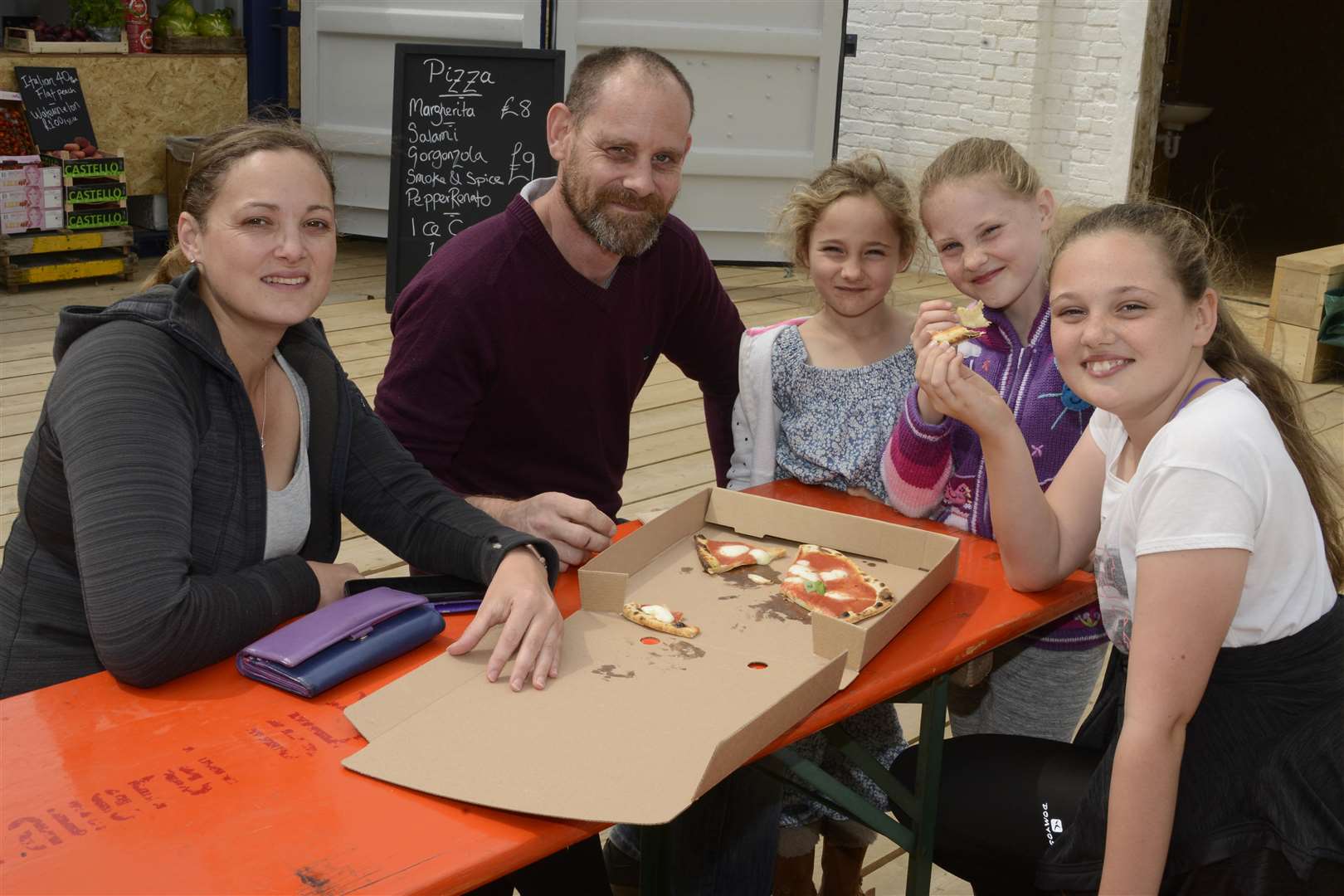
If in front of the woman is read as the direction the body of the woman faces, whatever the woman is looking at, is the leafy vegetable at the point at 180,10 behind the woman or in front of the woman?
behind

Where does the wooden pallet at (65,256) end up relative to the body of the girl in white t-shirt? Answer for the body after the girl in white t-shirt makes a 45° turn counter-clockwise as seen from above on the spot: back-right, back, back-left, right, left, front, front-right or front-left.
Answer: back-right

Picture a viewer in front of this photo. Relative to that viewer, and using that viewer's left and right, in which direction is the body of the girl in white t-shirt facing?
facing the viewer and to the left of the viewer

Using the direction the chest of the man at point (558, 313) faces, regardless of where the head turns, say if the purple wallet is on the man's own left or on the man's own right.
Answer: on the man's own right

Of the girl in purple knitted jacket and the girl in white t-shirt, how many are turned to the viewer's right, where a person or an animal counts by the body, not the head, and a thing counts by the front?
0

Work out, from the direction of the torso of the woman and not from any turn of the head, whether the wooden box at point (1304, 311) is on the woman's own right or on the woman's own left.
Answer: on the woman's own left

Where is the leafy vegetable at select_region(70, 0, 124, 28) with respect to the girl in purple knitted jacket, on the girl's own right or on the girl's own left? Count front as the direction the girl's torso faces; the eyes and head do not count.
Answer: on the girl's own right

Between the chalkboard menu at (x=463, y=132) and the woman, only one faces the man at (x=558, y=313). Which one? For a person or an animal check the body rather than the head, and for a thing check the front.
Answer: the chalkboard menu

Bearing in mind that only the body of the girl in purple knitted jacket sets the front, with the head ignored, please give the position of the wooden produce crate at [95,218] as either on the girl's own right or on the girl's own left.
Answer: on the girl's own right

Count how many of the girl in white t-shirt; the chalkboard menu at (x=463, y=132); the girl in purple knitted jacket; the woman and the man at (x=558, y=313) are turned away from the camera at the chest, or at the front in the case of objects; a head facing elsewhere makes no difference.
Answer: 0

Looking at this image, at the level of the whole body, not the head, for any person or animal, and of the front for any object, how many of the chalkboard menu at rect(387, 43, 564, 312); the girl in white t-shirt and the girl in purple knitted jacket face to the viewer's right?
0

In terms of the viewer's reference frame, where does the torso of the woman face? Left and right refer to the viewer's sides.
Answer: facing the viewer and to the right of the viewer

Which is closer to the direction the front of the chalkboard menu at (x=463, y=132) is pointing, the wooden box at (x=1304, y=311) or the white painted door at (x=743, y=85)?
the wooden box

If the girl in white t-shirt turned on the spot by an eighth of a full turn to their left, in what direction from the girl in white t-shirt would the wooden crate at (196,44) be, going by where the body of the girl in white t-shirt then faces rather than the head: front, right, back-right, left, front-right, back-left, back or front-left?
back-right

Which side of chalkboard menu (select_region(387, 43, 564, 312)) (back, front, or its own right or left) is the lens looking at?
front

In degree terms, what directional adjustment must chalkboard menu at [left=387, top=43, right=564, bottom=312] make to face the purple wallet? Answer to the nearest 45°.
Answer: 0° — it already faces it
